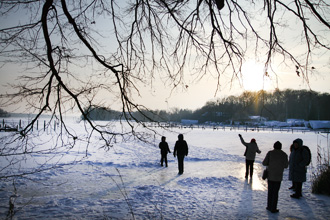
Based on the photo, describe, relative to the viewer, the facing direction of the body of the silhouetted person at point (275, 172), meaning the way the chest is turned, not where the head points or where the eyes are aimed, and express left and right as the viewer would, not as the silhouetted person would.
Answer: facing away from the viewer
